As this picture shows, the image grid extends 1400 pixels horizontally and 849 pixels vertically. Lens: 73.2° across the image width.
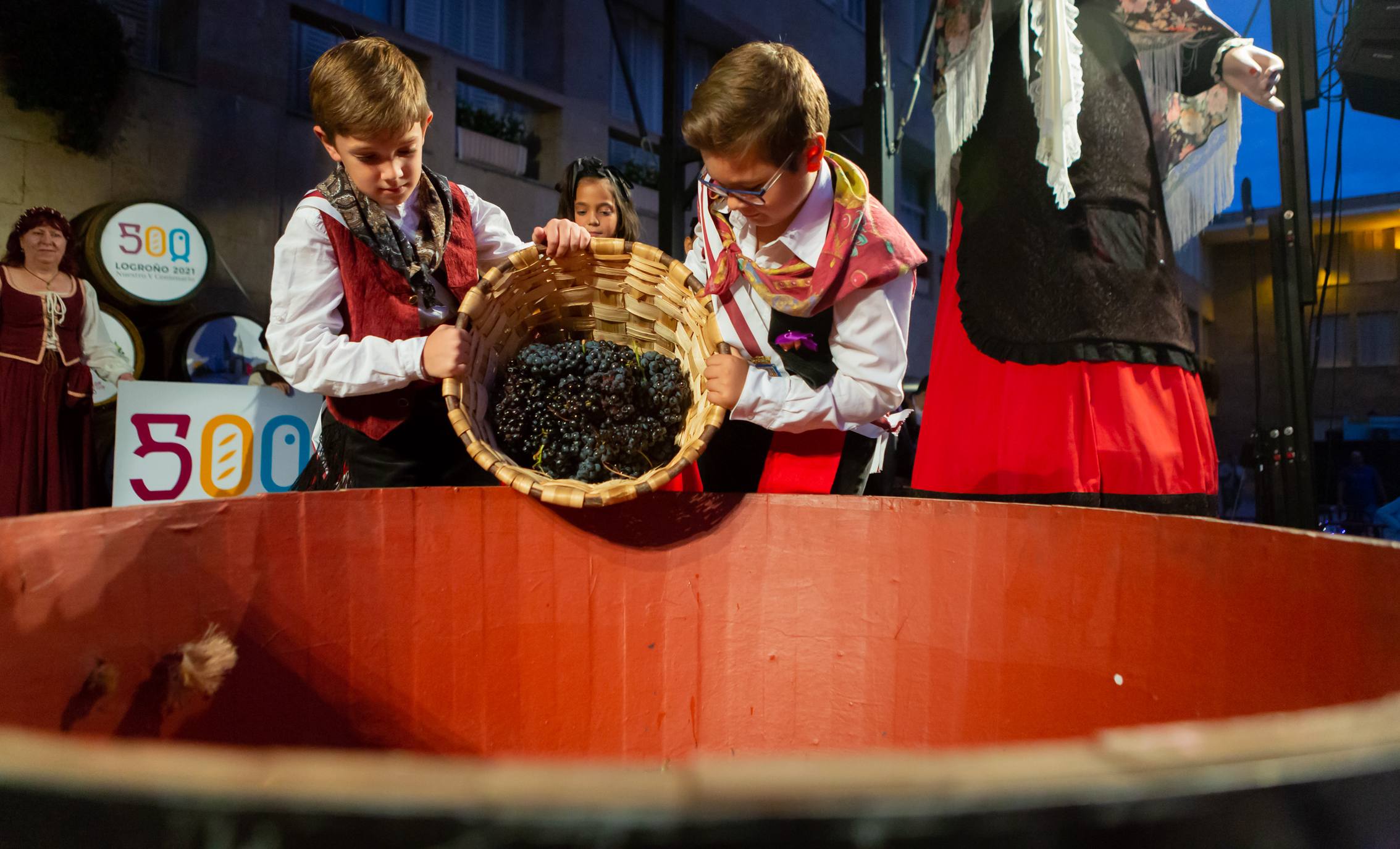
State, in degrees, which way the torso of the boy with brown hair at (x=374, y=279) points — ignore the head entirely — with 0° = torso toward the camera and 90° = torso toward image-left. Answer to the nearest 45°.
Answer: approximately 315°

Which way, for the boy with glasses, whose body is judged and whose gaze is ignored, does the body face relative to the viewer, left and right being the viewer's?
facing the viewer and to the left of the viewer

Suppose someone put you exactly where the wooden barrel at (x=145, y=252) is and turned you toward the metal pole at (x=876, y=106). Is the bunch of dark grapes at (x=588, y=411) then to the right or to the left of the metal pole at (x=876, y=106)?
right

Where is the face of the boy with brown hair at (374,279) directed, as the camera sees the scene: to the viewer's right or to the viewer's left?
to the viewer's right

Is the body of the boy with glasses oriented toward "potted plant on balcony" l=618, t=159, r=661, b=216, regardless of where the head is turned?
no

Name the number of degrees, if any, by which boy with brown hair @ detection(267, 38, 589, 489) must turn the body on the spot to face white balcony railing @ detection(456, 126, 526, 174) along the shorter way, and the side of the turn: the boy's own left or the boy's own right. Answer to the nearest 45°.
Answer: approximately 135° to the boy's own left

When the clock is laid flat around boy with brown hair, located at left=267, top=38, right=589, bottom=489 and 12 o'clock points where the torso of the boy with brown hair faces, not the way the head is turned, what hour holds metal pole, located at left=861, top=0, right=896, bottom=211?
The metal pole is roughly at 9 o'clock from the boy with brown hair.

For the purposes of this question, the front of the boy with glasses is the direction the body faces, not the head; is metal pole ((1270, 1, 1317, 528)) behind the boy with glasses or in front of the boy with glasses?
behind

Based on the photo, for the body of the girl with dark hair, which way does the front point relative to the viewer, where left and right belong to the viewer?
facing the viewer

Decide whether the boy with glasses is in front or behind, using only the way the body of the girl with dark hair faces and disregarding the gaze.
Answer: in front

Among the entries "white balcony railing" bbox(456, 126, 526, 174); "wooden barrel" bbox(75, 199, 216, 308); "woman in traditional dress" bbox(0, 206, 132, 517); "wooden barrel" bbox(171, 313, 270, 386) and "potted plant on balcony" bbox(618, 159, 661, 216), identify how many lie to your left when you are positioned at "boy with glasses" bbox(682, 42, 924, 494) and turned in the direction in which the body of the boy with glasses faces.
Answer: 0

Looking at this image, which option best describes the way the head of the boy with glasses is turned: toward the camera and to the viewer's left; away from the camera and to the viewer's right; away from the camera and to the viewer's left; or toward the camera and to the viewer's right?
toward the camera and to the viewer's left

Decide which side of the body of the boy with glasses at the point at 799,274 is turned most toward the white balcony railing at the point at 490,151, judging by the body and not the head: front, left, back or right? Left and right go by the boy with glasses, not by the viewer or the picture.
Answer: right

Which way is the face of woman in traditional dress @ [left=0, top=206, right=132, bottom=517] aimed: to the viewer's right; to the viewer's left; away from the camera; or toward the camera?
toward the camera

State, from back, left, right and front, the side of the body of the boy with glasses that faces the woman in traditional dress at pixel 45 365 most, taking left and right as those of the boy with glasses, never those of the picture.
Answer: right

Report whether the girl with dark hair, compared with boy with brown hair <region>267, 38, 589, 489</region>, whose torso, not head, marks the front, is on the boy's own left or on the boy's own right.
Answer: on the boy's own left
